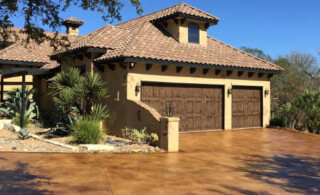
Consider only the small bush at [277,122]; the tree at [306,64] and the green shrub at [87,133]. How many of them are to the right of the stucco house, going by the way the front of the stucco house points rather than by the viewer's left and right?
1

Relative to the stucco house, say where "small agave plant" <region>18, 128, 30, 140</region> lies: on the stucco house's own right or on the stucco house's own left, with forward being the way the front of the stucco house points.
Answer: on the stucco house's own right

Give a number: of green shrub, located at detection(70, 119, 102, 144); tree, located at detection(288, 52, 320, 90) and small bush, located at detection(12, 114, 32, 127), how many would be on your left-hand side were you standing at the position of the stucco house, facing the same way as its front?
1

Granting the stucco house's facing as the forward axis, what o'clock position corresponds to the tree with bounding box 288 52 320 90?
The tree is roughly at 9 o'clock from the stucco house.

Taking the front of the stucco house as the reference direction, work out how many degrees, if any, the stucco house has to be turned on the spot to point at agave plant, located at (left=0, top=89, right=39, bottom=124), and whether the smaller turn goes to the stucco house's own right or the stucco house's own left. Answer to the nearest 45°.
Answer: approximately 135° to the stucco house's own right

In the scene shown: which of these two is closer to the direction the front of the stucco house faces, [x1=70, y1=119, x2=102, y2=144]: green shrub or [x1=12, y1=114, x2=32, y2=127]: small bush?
the green shrub

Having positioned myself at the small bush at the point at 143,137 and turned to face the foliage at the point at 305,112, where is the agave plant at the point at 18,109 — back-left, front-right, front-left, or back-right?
back-left

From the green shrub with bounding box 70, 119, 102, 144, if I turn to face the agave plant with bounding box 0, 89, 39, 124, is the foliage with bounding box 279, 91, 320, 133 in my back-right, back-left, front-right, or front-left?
back-right

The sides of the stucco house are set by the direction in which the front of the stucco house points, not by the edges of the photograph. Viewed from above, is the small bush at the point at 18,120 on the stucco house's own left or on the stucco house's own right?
on the stucco house's own right

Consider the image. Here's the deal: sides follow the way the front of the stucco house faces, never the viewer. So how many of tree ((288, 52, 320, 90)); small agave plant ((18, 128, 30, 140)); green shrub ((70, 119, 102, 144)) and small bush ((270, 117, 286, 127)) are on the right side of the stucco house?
2

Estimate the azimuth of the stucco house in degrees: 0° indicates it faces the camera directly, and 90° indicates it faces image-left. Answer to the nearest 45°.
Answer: approximately 315°
